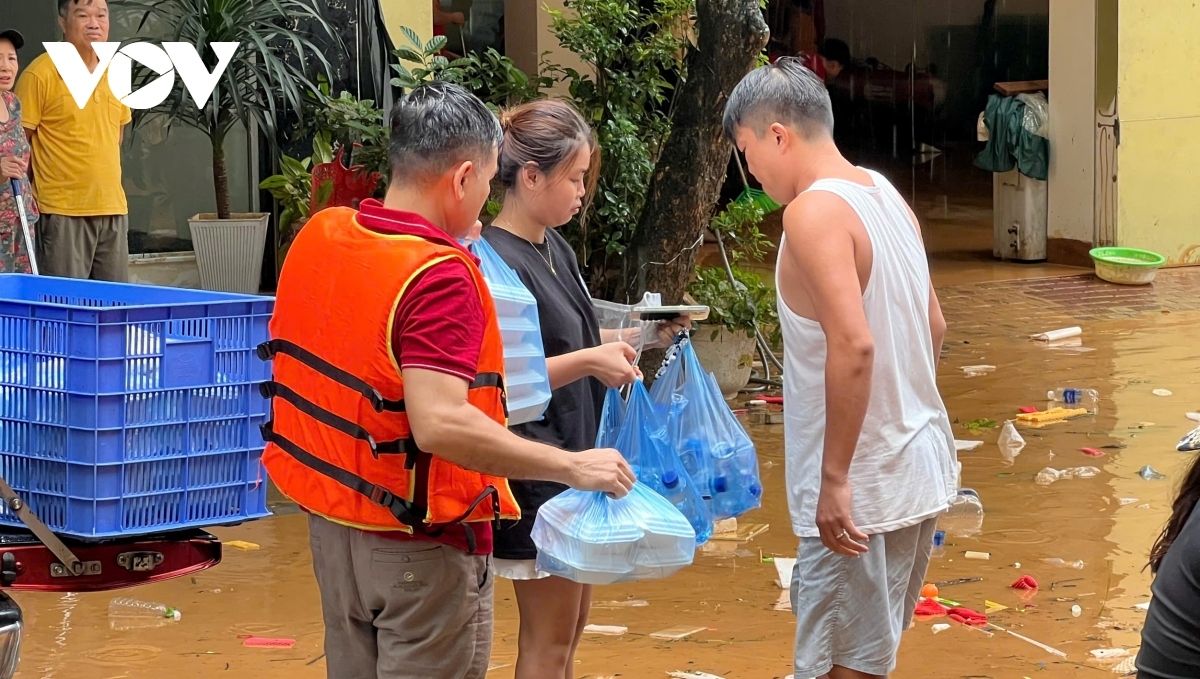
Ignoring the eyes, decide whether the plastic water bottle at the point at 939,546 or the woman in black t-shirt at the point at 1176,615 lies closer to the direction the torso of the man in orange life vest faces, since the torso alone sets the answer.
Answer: the plastic water bottle

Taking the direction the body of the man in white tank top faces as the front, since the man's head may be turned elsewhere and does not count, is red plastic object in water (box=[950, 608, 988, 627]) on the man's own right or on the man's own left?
on the man's own right

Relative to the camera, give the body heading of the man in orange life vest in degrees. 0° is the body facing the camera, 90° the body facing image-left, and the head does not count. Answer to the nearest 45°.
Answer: approximately 225°

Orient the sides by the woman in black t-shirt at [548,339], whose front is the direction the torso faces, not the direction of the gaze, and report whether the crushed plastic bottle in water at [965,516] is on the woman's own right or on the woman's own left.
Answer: on the woman's own left

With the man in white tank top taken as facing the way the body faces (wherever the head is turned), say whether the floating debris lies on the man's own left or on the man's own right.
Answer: on the man's own right

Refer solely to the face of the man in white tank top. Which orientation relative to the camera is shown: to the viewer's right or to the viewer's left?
to the viewer's left

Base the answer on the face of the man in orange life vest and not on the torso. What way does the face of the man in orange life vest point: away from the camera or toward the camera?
away from the camera

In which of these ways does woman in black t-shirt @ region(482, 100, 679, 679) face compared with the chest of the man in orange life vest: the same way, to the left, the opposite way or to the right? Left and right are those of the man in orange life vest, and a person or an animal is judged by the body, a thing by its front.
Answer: to the right
